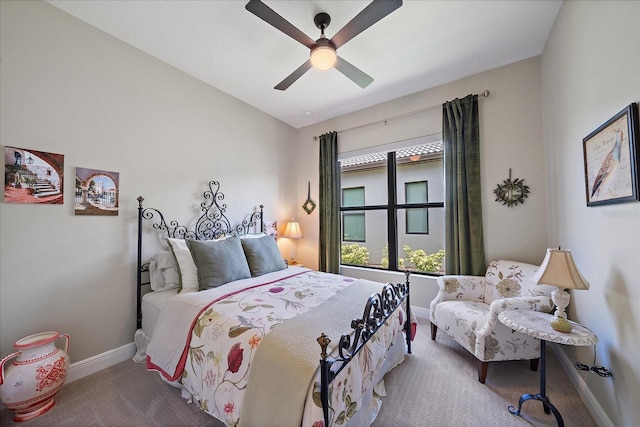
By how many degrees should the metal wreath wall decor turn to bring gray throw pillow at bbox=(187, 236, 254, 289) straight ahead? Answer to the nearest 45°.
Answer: approximately 45° to its right

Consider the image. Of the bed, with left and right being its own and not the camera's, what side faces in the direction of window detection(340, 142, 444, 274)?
left

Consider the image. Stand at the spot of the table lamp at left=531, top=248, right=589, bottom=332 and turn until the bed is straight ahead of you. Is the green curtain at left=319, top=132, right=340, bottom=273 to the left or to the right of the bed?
right

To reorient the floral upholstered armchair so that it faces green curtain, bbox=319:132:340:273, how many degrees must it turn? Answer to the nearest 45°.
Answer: approximately 45° to its right

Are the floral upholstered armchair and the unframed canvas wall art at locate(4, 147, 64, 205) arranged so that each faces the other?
no

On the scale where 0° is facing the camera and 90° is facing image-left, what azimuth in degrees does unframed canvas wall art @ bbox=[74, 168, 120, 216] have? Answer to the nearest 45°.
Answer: approximately 315°
